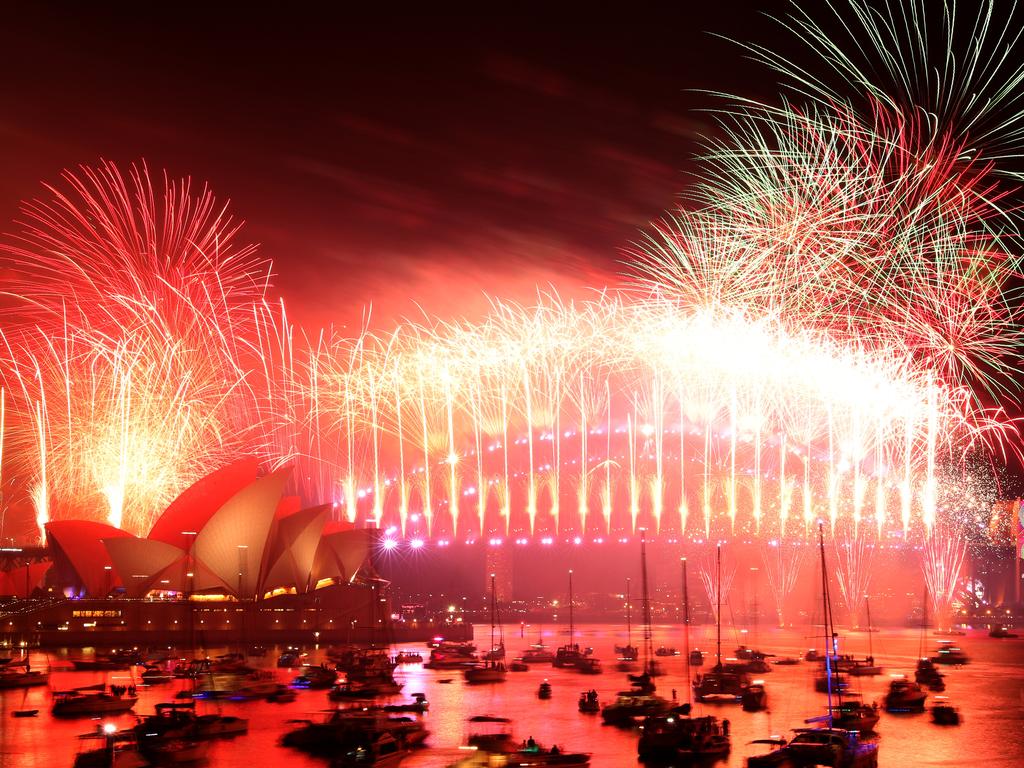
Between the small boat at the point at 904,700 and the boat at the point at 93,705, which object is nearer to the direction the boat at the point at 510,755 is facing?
the small boat

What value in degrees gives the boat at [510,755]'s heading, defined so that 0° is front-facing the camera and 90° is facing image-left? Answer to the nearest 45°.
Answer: approximately 270°

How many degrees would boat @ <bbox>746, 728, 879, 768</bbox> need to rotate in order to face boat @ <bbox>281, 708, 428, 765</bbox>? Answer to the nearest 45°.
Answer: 0° — it already faces it

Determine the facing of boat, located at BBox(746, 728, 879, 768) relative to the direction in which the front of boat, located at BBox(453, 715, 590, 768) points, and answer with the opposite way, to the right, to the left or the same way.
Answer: the opposite way
